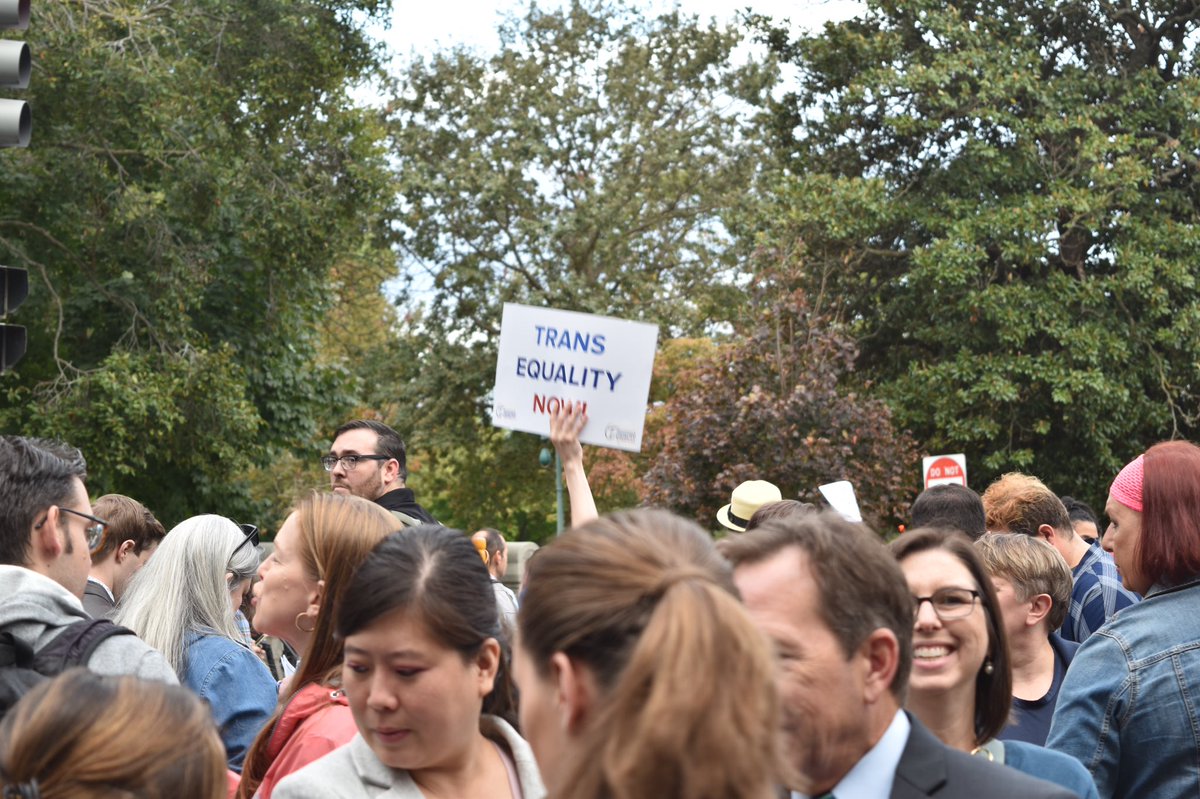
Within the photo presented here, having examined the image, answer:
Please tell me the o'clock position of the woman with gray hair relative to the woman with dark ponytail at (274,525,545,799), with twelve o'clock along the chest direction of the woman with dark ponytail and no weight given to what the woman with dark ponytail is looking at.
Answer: The woman with gray hair is roughly at 4 o'clock from the woman with dark ponytail.

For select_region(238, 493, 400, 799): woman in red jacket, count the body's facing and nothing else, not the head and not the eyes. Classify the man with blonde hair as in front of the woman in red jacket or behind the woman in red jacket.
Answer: behind

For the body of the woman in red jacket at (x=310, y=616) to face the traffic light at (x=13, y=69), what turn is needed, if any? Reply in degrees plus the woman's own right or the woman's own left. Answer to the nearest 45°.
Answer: approximately 45° to the woman's own right

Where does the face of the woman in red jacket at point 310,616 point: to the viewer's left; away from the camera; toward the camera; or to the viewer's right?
to the viewer's left

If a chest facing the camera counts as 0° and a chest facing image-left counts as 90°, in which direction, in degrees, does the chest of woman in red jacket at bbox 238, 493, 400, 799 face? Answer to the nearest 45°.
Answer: approximately 90°

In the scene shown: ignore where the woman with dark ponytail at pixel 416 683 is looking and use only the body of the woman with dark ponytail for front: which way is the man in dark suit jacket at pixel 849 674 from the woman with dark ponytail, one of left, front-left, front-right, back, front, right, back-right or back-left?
left

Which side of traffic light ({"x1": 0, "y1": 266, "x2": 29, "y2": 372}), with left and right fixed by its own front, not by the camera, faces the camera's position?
right

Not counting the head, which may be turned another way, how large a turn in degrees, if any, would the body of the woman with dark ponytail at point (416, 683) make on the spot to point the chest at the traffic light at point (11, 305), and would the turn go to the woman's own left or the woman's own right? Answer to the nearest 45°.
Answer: approximately 90° to the woman's own right

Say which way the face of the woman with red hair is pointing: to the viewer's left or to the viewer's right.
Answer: to the viewer's left

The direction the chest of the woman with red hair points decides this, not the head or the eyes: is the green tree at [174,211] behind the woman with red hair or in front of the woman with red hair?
in front
